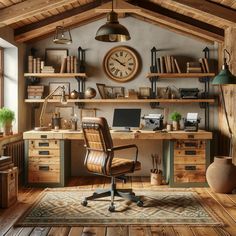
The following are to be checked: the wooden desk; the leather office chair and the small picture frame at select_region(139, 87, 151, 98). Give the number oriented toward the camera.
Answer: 2

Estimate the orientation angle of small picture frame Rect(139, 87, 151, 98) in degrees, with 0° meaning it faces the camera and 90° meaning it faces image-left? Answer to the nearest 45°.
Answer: approximately 0°

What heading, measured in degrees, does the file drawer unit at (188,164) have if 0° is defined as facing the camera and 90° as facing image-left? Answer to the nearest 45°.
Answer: approximately 0°

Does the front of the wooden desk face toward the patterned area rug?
yes

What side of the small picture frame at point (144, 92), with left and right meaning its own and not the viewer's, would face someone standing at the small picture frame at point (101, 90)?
right

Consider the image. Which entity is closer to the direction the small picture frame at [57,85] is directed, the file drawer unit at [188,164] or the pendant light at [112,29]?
the pendant light
